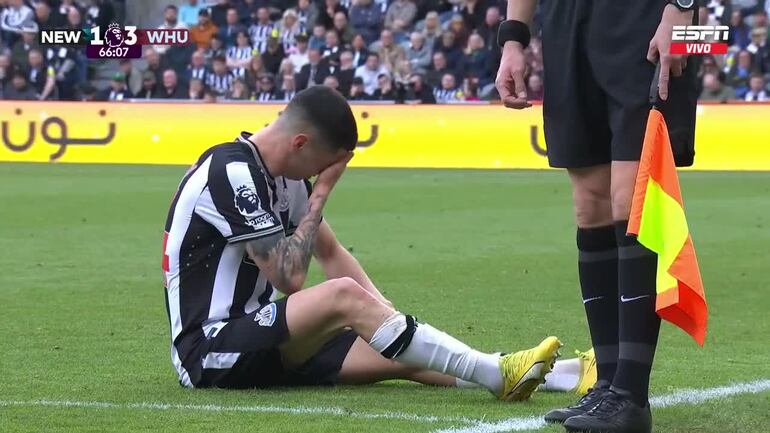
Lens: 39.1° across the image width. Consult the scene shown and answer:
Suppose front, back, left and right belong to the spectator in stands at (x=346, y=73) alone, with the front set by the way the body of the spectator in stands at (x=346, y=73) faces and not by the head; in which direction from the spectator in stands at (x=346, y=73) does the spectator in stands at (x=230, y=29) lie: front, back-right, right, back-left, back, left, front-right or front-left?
back-right

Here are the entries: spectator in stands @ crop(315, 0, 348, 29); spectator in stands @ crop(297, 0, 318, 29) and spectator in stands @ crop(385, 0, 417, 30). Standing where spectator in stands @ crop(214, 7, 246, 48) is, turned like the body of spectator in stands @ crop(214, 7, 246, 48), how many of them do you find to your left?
3

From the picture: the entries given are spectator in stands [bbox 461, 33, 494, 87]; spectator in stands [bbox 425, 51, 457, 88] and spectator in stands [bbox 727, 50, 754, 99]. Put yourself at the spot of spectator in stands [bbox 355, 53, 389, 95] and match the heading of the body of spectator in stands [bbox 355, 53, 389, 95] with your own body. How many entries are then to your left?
3

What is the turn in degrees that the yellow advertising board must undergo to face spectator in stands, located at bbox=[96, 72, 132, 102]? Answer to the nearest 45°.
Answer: approximately 135° to its right

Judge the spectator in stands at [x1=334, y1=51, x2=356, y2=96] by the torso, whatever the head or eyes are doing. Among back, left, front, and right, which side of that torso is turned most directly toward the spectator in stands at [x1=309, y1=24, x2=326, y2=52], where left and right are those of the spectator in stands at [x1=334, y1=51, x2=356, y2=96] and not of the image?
back

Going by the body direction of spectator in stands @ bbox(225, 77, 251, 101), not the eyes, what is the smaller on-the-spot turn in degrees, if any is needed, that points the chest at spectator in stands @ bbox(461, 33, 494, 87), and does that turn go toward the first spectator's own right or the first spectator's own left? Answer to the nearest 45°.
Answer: approximately 90° to the first spectator's own left

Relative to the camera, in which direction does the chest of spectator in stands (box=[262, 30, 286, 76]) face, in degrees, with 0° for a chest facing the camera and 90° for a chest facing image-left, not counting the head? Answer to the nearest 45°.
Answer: approximately 0°

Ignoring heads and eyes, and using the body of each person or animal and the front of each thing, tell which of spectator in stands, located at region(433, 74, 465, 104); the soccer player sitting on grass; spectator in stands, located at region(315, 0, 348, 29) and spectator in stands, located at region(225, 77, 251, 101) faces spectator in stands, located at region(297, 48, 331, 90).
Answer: spectator in stands, located at region(315, 0, 348, 29)

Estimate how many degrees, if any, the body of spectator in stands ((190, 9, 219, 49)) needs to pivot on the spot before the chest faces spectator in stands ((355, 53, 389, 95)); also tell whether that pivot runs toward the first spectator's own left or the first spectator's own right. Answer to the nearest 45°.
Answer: approximately 45° to the first spectator's own left

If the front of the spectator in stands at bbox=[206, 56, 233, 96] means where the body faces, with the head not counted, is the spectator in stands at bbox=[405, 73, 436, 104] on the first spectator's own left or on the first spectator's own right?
on the first spectator's own left
